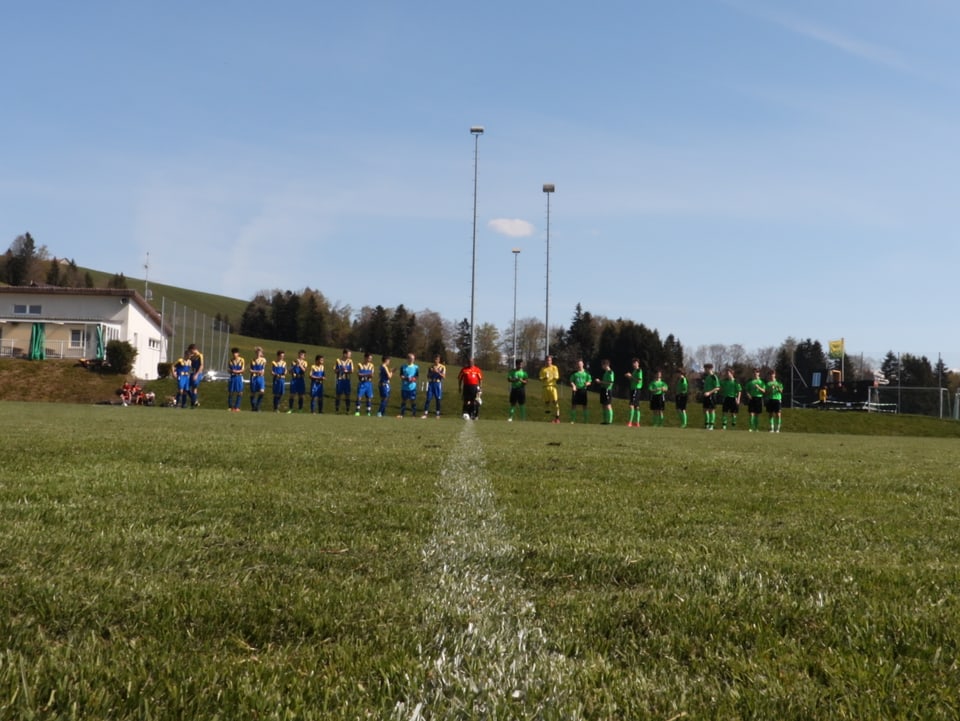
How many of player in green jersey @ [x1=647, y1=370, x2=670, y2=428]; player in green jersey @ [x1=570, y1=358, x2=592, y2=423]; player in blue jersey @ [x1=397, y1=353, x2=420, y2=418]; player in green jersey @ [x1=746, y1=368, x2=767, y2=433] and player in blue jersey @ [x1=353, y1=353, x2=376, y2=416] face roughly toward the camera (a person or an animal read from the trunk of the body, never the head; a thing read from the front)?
5

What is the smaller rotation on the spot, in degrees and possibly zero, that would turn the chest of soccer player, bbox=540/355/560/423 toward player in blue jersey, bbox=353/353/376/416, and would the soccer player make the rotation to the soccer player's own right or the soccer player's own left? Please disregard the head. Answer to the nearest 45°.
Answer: approximately 90° to the soccer player's own right

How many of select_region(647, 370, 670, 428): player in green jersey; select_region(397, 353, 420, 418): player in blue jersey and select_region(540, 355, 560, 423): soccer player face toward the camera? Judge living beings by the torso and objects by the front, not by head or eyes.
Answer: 3

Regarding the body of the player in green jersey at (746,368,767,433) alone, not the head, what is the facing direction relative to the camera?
toward the camera

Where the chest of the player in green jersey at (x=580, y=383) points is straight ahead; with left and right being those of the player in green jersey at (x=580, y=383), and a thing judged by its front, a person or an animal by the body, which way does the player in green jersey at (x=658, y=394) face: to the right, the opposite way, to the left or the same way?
the same way

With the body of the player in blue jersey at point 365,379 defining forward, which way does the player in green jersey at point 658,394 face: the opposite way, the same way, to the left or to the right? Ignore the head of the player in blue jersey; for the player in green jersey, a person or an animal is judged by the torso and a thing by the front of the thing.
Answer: the same way

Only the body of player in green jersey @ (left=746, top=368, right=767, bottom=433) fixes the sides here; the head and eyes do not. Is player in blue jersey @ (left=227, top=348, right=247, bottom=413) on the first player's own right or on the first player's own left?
on the first player's own right

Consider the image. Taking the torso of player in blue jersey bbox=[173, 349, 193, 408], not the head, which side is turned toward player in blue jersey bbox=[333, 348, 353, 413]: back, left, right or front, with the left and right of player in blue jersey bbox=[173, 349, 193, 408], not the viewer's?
left

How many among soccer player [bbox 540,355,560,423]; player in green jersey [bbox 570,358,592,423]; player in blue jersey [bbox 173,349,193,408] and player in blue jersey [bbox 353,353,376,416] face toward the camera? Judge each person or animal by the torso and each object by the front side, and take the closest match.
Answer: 4

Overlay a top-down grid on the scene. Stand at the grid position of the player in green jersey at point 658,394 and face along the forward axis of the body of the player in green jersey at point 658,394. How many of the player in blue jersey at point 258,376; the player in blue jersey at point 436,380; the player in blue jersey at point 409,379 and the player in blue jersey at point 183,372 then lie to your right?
4

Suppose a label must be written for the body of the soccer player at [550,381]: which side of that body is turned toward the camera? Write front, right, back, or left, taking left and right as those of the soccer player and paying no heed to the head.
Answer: front

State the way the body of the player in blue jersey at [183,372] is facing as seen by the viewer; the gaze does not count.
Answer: toward the camera

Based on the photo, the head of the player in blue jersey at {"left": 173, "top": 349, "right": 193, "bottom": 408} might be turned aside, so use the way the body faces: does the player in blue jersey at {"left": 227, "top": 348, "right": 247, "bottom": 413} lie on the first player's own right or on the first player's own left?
on the first player's own left

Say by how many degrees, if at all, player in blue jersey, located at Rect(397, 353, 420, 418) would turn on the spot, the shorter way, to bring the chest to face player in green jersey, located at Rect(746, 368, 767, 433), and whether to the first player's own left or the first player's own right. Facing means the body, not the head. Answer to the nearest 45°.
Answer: approximately 90° to the first player's own left

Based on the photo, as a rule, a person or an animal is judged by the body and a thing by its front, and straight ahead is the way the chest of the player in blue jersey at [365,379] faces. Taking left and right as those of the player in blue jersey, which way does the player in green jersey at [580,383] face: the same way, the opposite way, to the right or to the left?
the same way
